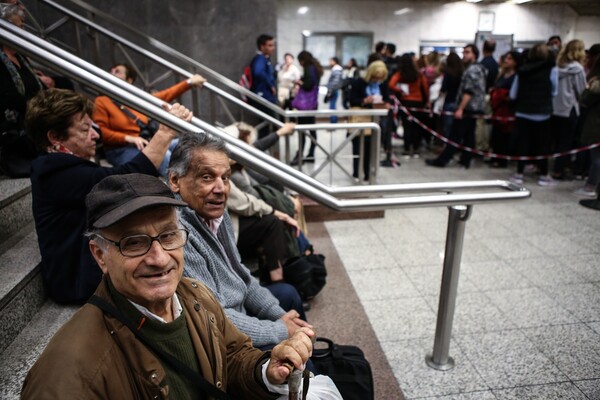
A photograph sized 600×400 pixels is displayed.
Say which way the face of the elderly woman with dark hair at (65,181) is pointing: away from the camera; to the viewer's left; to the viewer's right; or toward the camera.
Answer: to the viewer's right

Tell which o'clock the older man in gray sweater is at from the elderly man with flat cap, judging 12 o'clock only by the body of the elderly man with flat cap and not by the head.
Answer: The older man in gray sweater is roughly at 8 o'clock from the elderly man with flat cap.

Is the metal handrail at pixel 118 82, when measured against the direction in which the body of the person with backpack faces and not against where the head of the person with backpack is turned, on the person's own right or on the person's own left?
on the person's own right

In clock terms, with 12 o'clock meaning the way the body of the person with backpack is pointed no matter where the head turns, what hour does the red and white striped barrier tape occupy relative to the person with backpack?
The red and white striped barrier tape is roughly at 12 o'clock from the person with backpack.

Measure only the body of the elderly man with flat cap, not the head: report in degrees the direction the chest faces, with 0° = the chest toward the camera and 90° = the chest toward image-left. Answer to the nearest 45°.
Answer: approximately 315°

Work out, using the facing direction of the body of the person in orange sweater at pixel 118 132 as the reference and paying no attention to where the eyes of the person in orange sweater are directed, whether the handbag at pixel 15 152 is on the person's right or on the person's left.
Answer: on the person's right

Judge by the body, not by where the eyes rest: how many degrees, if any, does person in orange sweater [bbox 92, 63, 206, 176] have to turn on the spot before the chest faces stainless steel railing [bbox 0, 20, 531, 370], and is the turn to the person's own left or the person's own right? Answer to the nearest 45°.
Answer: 0° — they already face it

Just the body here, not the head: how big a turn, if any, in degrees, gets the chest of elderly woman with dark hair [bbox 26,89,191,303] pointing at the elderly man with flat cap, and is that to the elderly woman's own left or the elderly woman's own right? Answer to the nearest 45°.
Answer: approximately 90° to the elderly woman's own right

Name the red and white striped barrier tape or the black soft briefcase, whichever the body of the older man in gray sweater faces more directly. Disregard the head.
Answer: the black soft briefcase

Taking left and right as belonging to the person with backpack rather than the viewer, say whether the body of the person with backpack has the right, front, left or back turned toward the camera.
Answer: right

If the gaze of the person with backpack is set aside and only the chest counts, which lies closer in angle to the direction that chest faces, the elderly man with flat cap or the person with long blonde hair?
the person with long blonde hair
